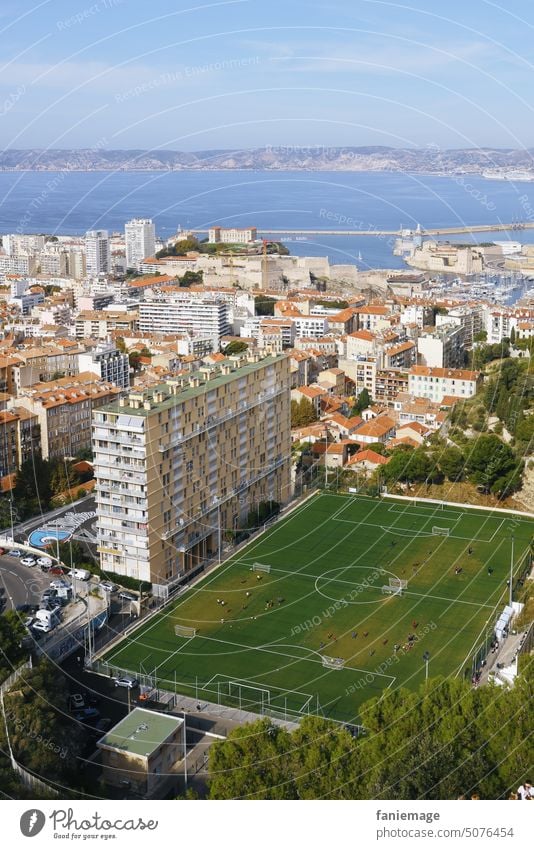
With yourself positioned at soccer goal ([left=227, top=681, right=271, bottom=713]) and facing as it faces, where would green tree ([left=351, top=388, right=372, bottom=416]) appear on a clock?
The green tree is roughly at 11 o'clock from the soccer goal.

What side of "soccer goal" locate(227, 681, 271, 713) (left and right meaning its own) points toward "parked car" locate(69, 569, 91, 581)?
left

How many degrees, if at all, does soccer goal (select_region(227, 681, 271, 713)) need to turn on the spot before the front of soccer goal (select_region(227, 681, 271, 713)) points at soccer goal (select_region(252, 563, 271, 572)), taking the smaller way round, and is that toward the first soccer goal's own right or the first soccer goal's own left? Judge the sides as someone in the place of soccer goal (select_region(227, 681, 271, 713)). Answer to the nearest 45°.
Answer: approximately 45° to the first soccer goal's own left

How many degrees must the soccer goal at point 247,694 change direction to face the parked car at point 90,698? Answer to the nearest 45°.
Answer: approximately 135° to its left

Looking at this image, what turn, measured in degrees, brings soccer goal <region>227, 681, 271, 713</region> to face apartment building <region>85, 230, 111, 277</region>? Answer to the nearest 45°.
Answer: approximately 45° to its left

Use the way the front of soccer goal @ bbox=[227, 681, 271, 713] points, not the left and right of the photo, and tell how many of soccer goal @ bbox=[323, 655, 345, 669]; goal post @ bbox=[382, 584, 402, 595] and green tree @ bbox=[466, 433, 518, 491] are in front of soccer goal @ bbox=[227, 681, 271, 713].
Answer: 3

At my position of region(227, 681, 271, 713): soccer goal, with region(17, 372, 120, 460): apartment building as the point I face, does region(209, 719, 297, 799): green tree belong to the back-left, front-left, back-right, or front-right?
back-left

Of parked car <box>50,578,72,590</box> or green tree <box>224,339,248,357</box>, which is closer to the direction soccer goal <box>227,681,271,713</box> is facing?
the green tree
